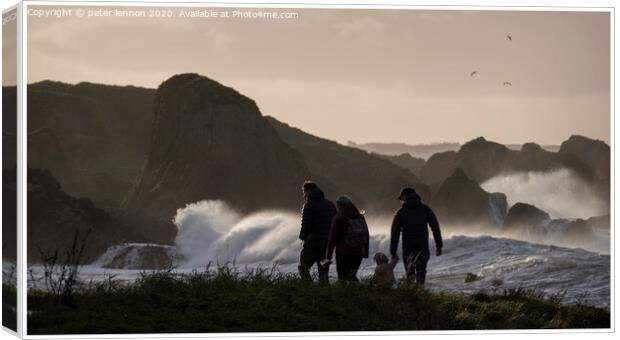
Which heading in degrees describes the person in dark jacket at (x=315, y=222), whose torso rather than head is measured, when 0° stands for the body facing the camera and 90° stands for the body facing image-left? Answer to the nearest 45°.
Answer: approximately 135°

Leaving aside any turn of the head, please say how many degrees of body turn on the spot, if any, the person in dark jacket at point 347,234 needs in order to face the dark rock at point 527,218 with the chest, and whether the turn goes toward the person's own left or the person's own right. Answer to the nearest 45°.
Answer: approximately 45° to the person's own right

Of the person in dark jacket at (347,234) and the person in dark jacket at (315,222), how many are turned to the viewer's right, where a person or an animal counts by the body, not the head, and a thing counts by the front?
0

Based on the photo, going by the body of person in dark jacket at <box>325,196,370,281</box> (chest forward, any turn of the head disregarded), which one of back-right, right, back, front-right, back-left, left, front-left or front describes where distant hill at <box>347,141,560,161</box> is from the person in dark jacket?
front-right

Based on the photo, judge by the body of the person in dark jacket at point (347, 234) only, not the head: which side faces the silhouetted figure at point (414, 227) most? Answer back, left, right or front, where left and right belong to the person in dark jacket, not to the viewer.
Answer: right

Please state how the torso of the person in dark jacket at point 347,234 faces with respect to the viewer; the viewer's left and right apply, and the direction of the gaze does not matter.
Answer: facing away from the viewer and to the left of the viewer

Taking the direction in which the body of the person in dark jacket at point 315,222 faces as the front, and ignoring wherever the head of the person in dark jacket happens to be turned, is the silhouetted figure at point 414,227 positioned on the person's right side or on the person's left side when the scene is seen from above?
on the person's right side
